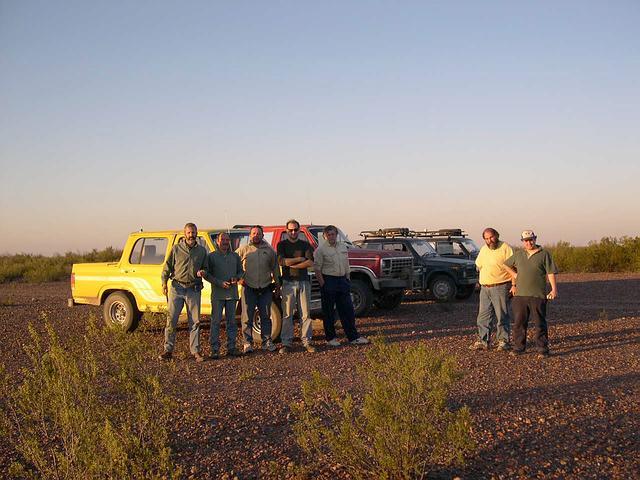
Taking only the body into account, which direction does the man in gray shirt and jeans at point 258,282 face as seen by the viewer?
toward the camera

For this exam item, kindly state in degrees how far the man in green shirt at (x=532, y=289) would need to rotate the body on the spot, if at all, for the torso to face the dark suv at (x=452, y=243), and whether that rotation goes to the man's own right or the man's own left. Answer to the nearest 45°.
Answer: approximately 180°

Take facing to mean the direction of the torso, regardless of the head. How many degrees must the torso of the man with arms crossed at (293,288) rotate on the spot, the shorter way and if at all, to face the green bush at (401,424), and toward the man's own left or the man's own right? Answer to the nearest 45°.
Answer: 0° — they already face it

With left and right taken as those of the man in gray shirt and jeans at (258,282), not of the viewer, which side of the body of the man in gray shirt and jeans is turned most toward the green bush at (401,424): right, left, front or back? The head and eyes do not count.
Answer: front

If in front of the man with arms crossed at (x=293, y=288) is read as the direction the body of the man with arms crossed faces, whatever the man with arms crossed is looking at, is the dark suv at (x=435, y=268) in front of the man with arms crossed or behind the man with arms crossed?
behind

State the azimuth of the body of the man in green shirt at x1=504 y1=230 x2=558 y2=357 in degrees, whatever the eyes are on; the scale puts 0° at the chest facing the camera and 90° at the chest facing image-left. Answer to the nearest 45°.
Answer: approximately 0°

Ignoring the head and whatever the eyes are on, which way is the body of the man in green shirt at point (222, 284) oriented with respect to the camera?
toward the camera

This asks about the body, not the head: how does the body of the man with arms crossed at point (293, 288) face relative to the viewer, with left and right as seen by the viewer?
facing the viewer

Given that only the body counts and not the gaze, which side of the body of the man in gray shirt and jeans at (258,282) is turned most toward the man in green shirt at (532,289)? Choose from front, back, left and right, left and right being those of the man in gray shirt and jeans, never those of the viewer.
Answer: left

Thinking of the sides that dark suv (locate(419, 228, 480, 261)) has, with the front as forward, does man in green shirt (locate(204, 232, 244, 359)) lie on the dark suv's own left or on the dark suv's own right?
on the dark suv's own right

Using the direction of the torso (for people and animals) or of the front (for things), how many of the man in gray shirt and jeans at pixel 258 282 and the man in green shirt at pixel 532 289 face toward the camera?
2

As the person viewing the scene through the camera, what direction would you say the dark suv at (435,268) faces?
facing the viewer and to the right of the viewer

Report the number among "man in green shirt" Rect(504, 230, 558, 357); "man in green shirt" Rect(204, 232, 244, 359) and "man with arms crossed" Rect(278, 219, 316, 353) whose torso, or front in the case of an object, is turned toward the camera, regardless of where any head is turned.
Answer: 3

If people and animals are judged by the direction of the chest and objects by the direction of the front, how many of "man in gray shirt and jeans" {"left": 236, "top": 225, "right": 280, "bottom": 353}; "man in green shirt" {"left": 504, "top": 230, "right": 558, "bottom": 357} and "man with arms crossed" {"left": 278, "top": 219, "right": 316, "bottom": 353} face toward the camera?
3
